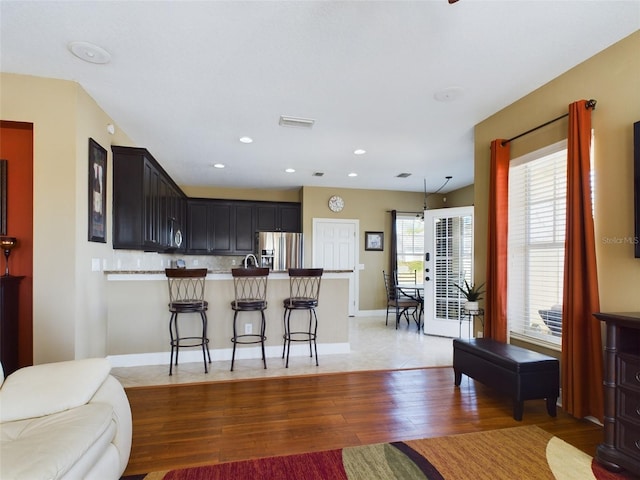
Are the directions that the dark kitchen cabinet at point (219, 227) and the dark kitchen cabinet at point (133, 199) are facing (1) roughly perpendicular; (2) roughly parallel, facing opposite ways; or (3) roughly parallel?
roughly perpendicular

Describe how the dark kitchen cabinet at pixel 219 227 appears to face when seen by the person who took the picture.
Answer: facing the viewer

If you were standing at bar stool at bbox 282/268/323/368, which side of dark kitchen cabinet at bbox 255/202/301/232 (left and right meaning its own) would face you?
front

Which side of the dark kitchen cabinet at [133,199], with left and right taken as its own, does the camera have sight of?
right

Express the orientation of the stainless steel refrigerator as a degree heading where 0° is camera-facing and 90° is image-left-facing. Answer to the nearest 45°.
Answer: approximately 0°

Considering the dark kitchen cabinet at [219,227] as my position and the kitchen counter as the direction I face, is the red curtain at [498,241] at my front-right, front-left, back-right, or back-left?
front-left

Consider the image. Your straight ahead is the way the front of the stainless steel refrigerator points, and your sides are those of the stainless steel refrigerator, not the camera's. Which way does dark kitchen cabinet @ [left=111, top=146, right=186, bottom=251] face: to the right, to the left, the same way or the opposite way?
to the left

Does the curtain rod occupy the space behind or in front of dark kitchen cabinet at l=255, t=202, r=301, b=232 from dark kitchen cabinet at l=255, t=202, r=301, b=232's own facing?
in front

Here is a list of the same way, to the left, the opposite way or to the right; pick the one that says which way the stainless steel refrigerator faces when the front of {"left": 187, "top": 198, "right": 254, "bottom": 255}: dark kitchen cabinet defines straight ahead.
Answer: the same way

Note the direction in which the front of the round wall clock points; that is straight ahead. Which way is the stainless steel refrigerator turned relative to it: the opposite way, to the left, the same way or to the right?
the same way

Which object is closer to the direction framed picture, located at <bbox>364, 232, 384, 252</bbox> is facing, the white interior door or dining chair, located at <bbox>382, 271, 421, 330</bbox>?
the dining chair

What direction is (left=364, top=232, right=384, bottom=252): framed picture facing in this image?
toward the camera

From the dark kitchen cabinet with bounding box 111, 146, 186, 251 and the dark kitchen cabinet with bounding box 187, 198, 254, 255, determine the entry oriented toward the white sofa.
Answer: the dark kitchen cabinet with bounding box 187, 198, 254, 255
